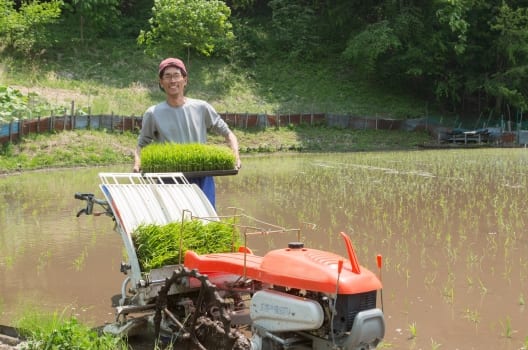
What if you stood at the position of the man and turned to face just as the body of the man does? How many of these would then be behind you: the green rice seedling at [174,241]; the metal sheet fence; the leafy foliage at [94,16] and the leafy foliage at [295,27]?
3

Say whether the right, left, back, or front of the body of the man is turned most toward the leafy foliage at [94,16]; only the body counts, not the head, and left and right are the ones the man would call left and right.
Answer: back

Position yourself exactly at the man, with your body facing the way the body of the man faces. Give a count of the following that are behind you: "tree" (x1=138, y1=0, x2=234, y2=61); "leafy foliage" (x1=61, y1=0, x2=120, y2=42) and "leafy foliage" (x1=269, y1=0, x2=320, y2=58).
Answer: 3

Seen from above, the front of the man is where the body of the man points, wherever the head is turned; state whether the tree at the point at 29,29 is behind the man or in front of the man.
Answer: behind

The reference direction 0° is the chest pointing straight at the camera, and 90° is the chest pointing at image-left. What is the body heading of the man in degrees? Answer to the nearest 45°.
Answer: approximately 0°

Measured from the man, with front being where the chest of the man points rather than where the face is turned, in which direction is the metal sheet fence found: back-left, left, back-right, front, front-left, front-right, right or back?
back

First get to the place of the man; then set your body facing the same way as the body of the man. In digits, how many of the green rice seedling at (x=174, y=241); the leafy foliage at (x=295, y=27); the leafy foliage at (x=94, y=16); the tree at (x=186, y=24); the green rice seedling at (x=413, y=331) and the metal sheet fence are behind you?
4

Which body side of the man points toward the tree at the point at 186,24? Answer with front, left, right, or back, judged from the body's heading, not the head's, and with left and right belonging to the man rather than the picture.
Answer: back

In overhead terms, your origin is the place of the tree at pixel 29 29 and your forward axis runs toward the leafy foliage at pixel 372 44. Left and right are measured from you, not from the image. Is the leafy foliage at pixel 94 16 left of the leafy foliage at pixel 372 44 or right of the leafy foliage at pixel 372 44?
left

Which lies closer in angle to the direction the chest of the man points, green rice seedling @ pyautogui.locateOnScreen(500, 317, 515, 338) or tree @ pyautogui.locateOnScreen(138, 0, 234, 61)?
the green rice seedling

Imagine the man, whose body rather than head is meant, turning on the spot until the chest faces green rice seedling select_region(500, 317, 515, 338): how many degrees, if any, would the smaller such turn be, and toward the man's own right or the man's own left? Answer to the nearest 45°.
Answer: approximately 45° to the man's own left

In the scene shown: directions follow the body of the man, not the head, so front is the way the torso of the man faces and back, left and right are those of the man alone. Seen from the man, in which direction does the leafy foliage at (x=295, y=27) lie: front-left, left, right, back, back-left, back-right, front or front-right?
back
